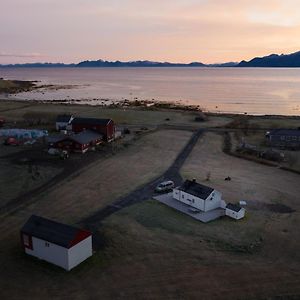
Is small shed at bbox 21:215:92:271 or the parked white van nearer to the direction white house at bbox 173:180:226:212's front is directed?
the small shed

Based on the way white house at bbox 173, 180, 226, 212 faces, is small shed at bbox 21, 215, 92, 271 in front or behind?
in front

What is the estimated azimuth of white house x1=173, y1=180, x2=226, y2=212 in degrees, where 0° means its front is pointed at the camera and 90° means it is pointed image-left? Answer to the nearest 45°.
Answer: approximately 45°

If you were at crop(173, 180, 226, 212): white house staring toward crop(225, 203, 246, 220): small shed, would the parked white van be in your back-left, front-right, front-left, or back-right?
back-left

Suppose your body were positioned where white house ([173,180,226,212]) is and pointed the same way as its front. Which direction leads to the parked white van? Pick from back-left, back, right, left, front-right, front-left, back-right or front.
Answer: right

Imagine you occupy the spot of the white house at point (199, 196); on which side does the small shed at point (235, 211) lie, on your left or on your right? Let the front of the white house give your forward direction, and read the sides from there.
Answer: on your left
